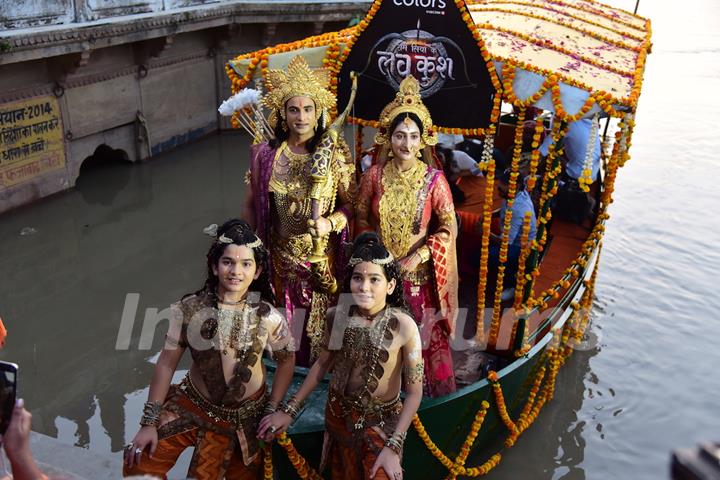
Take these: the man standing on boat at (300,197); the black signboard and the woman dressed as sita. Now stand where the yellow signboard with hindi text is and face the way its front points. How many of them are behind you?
0

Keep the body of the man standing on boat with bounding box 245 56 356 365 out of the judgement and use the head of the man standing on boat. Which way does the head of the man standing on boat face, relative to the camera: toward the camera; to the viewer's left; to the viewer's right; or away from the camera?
toward the camera

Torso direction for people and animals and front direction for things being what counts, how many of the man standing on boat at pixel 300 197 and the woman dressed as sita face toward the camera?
2

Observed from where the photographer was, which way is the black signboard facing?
facing the viewer

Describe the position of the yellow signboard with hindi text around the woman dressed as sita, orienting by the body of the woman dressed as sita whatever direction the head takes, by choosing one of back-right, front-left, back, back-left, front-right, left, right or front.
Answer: back-right

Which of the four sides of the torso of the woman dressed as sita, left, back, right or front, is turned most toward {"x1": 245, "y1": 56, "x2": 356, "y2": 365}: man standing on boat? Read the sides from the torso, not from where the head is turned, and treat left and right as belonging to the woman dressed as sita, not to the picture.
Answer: right

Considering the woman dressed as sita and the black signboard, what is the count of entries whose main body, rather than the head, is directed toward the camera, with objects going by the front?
2

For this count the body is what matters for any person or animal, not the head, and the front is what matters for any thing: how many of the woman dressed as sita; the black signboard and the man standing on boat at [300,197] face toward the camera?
3

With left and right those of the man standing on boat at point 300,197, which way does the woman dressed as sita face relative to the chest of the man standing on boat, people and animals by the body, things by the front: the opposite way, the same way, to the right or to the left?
the same way

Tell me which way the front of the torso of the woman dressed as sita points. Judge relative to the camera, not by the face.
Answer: toward the camera

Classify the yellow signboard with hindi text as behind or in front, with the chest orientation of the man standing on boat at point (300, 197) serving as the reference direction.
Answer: behind
